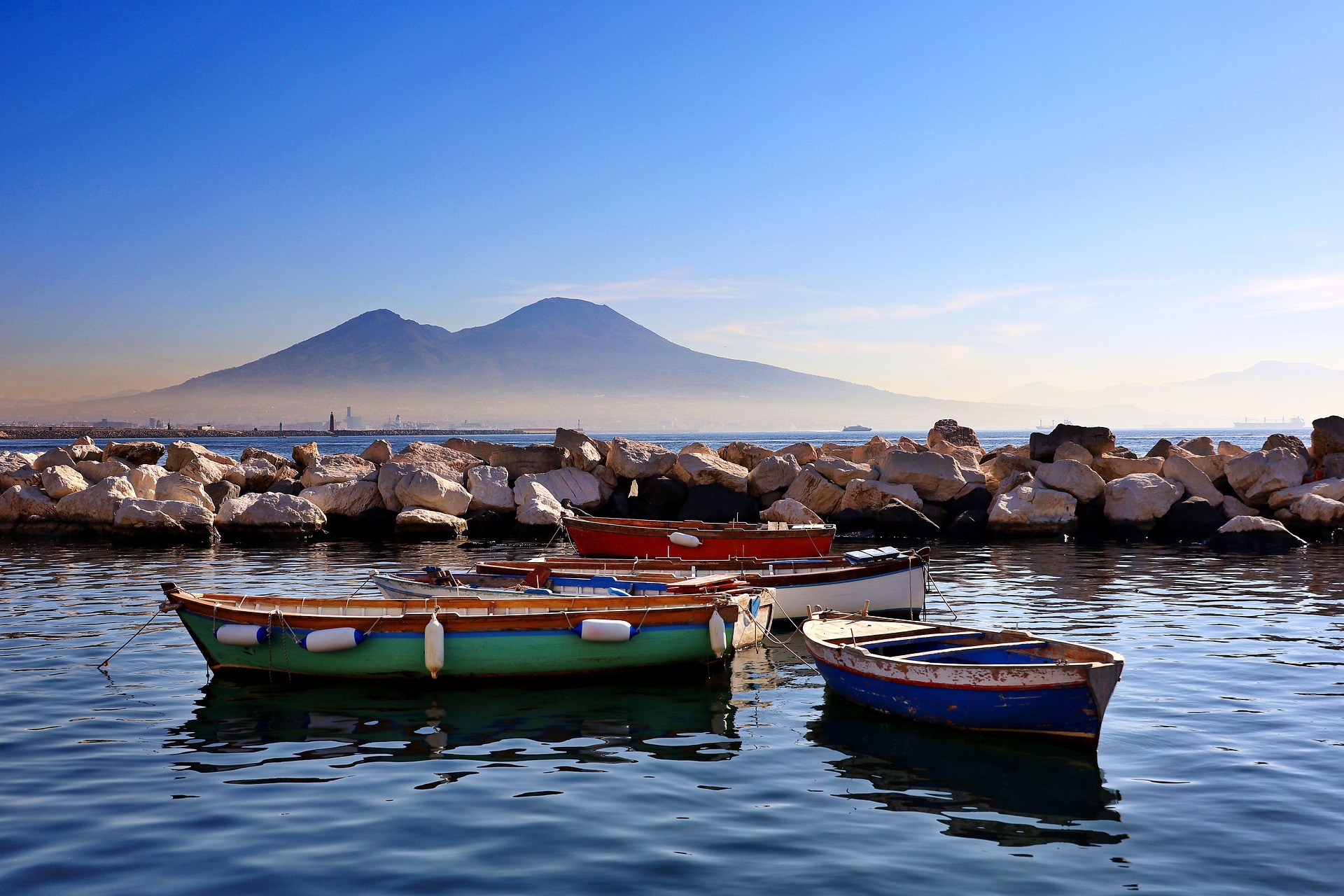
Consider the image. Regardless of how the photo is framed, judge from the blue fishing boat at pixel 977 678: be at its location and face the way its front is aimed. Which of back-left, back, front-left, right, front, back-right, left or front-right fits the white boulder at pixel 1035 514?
front-right

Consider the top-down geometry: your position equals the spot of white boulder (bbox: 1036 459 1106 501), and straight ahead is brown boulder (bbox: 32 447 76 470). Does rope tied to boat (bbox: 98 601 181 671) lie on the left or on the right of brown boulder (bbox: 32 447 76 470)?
left

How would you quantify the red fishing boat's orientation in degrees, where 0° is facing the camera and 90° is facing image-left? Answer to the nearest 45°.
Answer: approximately 90°

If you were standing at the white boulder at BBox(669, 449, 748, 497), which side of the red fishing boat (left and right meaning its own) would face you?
right

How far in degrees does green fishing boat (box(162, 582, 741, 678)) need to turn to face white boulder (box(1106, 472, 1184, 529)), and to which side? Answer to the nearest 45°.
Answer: approximately 135° to its right

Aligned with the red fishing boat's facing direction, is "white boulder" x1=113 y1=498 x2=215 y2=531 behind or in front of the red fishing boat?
in front

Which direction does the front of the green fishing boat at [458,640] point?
to the viewer's left
